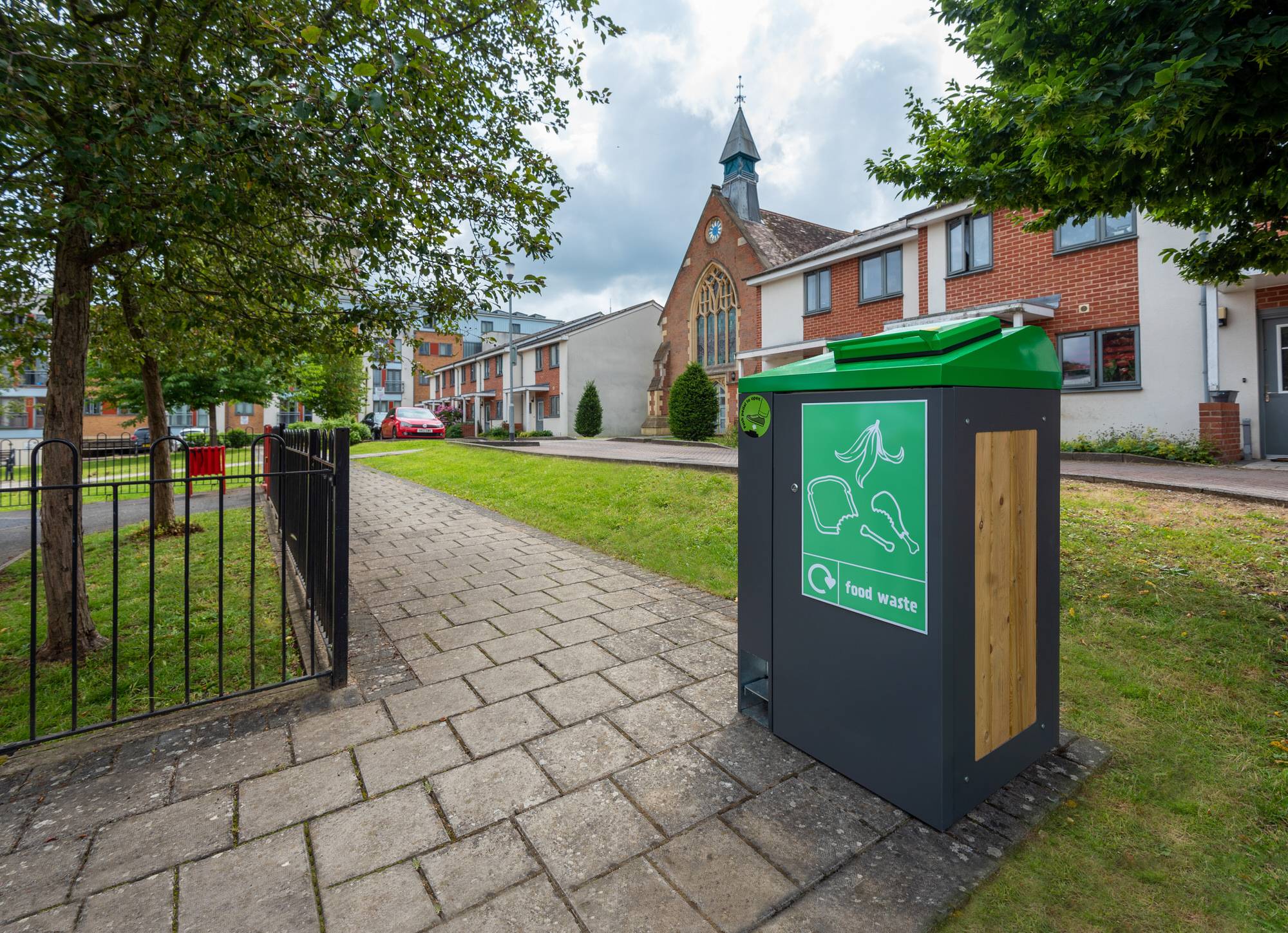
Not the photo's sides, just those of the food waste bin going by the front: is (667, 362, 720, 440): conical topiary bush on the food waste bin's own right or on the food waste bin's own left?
on the food waste bin's own right

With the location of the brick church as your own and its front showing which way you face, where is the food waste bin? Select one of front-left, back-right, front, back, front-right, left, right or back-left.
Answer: front-left

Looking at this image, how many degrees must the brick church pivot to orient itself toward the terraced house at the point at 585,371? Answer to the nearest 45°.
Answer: approximately 90° to its right

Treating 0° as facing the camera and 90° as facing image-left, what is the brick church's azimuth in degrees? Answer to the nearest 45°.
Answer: approximately 45°

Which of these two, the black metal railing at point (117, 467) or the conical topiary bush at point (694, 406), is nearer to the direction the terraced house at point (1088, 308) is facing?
the black metal railing

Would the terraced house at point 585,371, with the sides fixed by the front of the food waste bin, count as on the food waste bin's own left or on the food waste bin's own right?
on the food waste bin's own right

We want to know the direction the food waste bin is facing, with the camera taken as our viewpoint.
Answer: facing the viewer and to the left of the viewer
